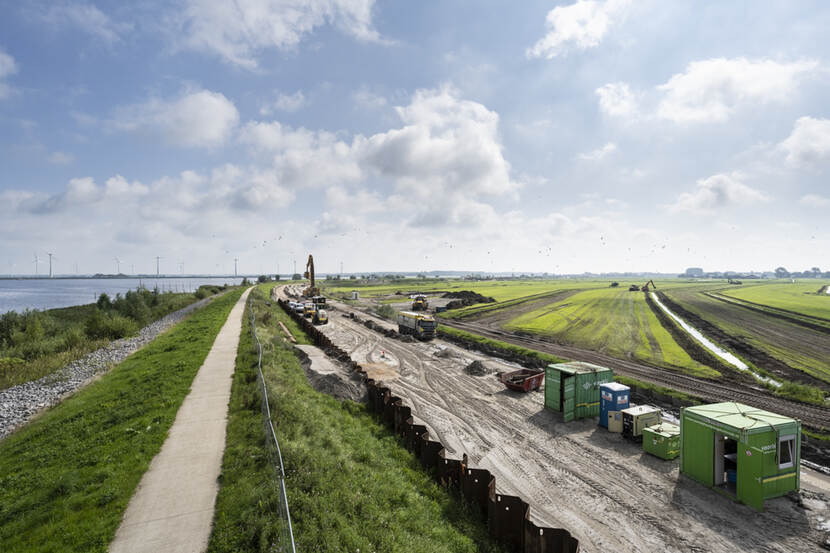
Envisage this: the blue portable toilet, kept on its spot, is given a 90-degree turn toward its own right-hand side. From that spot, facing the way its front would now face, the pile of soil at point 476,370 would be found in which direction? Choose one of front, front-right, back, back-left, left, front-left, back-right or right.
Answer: front

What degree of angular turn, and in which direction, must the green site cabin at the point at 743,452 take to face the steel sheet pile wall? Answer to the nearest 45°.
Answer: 0° — it already faces it

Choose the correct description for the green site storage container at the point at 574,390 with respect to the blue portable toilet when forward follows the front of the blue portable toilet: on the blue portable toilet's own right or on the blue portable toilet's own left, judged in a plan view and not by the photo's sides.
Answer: on the blue portable toilet's own right

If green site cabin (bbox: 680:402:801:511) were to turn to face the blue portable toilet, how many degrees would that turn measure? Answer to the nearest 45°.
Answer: approximately 90° to its right

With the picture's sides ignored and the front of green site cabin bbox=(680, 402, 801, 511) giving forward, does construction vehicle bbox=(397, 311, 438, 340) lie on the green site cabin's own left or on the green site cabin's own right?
on the green site cabin's own right

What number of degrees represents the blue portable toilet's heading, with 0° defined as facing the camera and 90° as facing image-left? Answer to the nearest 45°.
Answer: approximately 45°
